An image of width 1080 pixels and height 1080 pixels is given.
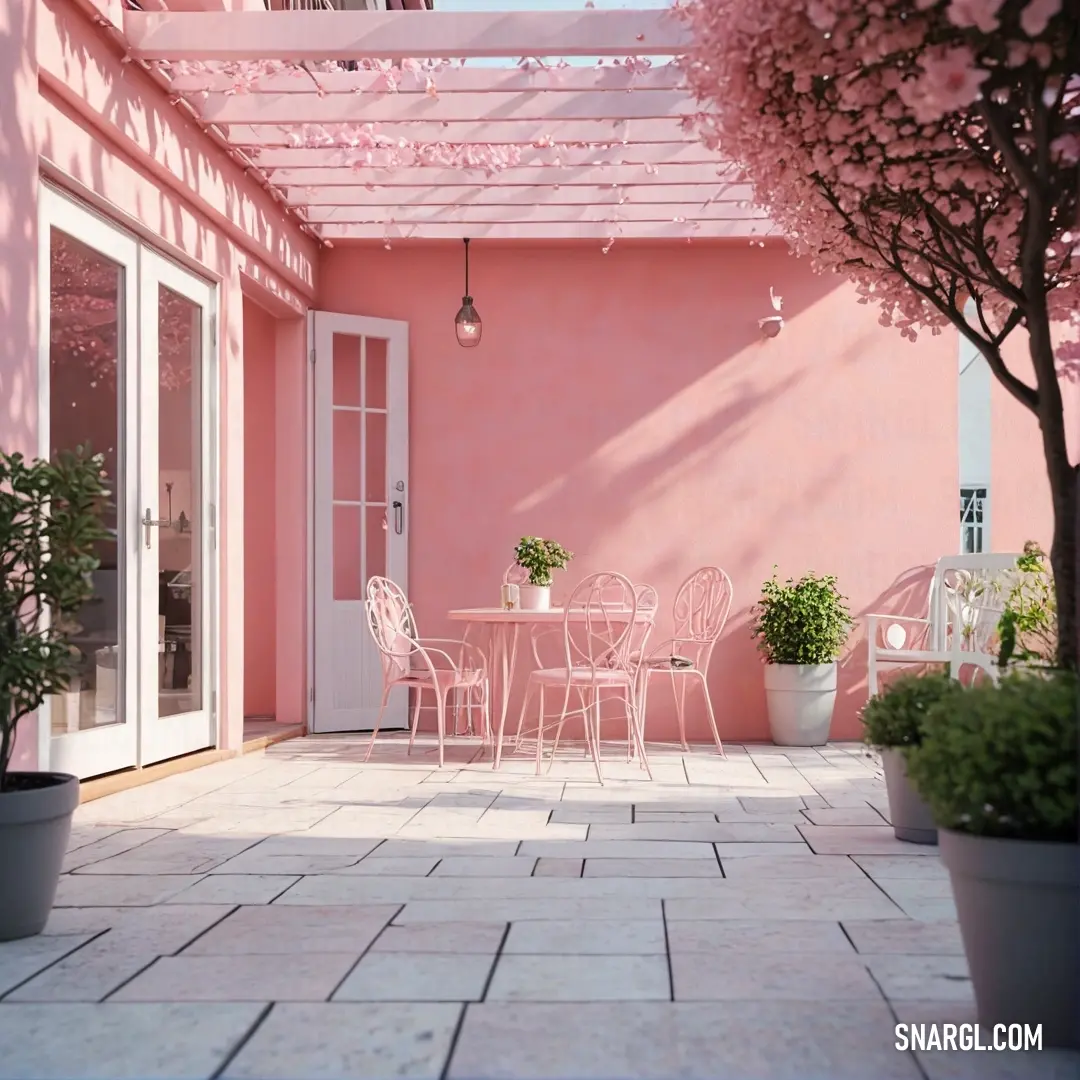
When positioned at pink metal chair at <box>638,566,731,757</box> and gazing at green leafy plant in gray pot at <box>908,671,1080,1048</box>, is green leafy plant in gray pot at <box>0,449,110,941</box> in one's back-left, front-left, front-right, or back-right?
front-right

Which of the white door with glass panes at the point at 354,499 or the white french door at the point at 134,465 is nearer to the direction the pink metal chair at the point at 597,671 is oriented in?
the white door with glass panes

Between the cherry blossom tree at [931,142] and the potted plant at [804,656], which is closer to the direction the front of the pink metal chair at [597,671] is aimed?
the potted plant

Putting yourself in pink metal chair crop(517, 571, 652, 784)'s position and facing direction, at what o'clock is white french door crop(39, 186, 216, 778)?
The white french door is roughly at 10 o'clock from the pink metal chair.

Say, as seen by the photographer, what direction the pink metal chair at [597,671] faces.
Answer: facing away from the viewer and to the left of the viewer

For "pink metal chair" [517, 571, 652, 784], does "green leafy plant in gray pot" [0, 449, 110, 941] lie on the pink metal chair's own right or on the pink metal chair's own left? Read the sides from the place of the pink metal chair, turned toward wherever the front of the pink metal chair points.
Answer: on the pink metal chair's own left

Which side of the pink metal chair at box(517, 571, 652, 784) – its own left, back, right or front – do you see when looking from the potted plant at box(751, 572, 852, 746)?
right

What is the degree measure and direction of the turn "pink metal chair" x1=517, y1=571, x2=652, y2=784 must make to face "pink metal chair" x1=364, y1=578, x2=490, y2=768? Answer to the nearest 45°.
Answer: approximately 45° to its left

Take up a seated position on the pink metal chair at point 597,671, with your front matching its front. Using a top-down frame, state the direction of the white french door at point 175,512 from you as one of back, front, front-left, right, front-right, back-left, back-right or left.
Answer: front-left

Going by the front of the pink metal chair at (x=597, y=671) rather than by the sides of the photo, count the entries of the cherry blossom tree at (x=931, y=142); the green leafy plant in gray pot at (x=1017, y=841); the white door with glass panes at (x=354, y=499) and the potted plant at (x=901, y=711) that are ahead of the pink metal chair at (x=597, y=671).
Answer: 1

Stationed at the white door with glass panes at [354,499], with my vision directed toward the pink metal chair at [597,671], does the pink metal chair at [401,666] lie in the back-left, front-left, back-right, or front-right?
front-right

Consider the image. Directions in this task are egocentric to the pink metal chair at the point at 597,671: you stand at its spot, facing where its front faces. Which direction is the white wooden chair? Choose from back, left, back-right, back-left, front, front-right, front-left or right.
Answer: right

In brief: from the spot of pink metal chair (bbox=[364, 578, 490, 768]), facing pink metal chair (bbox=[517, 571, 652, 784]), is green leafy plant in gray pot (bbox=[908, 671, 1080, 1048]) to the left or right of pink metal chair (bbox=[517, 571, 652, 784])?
right
